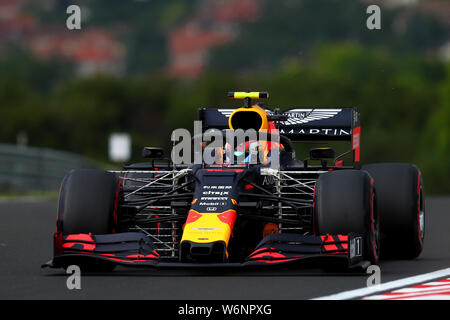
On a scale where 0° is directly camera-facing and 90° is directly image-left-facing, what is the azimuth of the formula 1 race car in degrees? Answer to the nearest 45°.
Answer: approximately 0°
